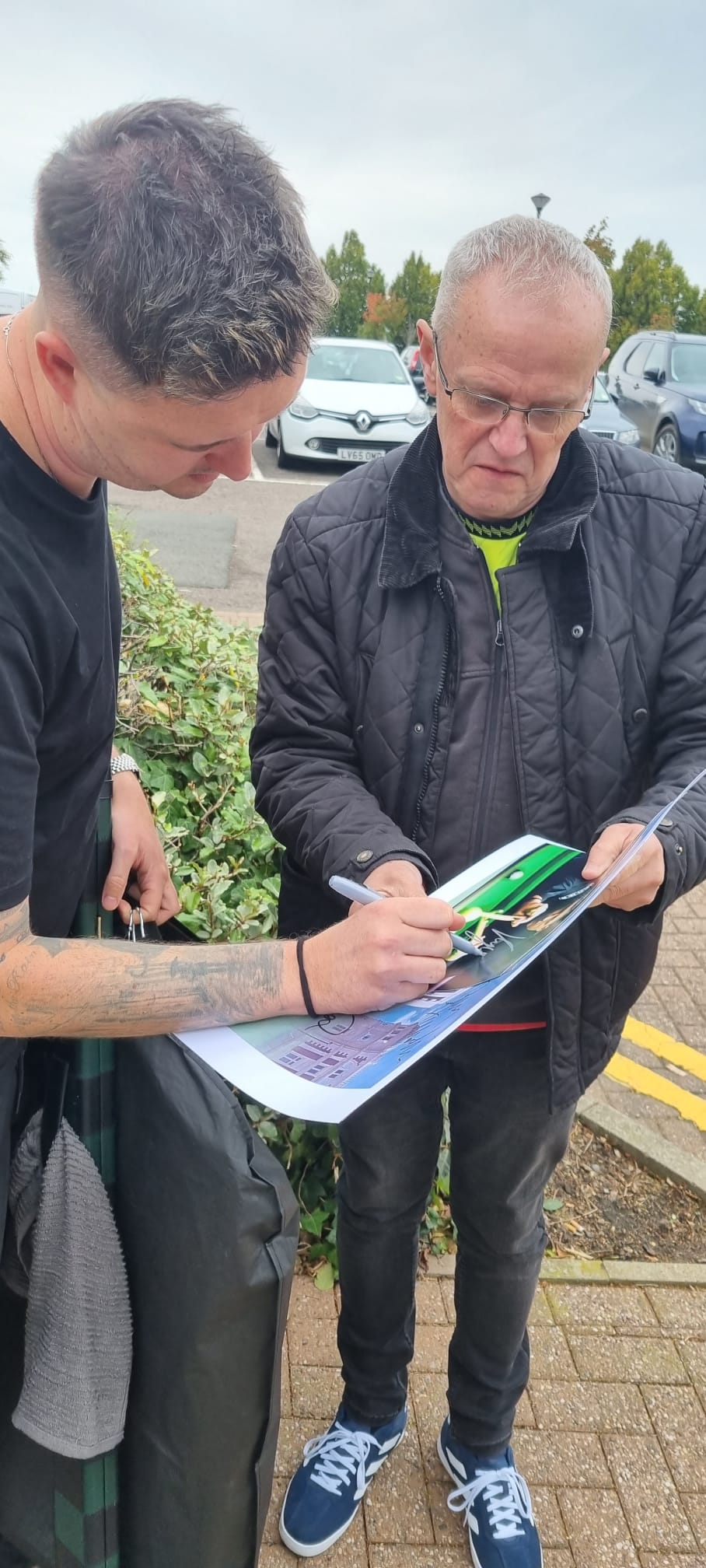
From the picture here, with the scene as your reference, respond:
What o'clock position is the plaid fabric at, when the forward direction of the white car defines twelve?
The plaid fabric is roughly at 12 o'clock from the white car.

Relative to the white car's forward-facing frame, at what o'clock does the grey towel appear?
The grey towel is roughly at 12 o'clock from the white car.

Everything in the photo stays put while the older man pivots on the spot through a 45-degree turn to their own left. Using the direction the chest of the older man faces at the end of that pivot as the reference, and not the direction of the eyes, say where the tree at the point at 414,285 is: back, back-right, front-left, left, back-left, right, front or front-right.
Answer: back-left

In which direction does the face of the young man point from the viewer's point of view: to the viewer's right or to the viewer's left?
to the viewer's right

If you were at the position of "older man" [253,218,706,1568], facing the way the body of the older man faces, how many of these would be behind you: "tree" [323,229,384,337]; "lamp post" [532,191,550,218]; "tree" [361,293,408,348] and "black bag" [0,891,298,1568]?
3

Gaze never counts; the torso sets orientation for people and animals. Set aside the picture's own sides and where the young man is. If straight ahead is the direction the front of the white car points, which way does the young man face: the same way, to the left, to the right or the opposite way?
to the left

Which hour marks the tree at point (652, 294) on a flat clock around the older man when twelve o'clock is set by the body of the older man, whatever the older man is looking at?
The tree is roughly at 6 o'clock from the older man.

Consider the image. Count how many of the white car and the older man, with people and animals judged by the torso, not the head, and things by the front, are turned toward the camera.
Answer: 2

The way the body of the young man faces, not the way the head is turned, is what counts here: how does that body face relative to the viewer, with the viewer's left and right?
facing to the right of the viewer

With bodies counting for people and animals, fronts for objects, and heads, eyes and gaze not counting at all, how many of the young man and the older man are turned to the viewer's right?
1
